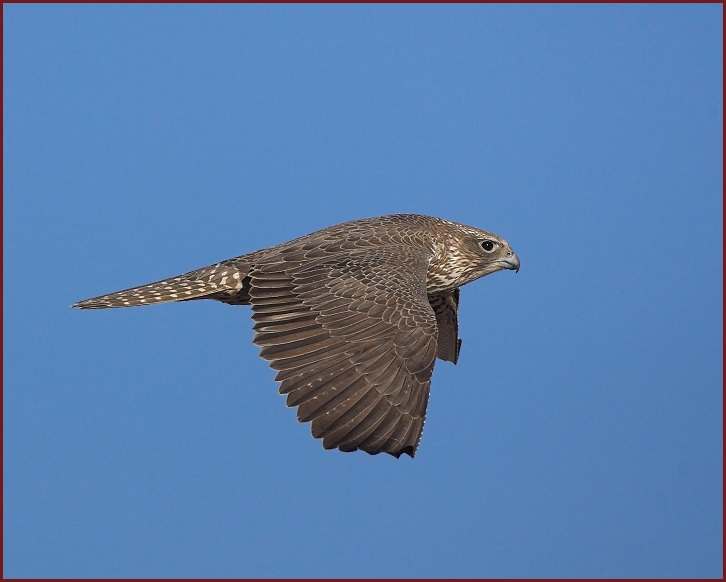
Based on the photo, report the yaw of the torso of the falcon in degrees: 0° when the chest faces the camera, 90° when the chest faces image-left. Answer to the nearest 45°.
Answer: approximately 270°
